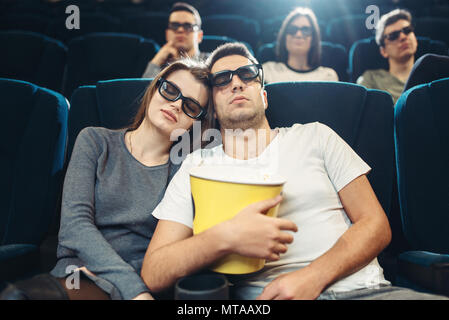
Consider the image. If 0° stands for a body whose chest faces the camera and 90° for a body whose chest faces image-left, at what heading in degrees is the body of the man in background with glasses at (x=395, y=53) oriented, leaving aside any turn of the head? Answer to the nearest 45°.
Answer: approximately 315°

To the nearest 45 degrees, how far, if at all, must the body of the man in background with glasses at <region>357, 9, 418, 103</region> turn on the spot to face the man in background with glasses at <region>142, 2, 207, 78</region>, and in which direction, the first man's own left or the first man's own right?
approximately 135° to the first man's own right

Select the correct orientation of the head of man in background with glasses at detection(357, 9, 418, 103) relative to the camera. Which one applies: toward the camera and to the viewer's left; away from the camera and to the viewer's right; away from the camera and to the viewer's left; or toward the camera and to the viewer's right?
toward the camera and to the viewer's right

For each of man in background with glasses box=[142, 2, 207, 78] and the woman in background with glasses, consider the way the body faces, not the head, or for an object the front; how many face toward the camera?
2

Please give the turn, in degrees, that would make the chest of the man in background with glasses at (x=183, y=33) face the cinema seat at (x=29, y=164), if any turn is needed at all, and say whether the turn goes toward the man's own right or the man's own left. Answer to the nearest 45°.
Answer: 0° — they already face it

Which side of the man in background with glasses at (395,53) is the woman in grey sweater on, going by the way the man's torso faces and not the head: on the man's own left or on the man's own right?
on the man's own right

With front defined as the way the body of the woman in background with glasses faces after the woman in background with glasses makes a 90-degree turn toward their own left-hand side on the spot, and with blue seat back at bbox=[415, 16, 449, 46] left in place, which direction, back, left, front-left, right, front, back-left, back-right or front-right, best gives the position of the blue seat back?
front-left

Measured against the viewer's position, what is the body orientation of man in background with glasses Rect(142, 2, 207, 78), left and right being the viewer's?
facing the viewer

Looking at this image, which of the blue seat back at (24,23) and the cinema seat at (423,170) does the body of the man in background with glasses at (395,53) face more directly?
the cinema seat
